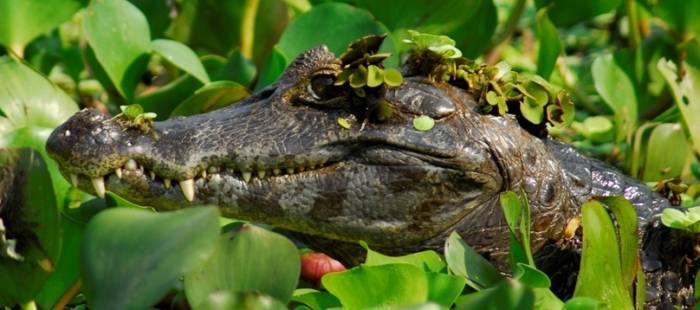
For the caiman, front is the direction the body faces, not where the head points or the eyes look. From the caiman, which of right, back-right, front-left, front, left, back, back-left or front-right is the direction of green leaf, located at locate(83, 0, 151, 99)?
front-right

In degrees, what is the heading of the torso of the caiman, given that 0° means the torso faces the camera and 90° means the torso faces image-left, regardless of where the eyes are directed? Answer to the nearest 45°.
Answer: approximately 90°

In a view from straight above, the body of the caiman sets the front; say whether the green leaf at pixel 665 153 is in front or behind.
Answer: behind

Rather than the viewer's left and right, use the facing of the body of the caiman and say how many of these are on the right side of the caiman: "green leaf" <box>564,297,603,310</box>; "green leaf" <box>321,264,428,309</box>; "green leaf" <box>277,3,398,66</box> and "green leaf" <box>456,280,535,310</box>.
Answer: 1

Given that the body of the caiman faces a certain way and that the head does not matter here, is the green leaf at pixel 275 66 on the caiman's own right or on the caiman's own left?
on the caiman's own right

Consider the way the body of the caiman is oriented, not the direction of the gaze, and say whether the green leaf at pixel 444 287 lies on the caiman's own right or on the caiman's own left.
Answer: on the caiman's own left

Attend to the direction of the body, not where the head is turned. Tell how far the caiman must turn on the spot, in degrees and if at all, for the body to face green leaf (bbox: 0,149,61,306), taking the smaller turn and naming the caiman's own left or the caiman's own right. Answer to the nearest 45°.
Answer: approximately 45° to the caiman's own left

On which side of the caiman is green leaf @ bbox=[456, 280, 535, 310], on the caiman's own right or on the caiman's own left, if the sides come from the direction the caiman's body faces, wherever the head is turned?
on the caiman's own left

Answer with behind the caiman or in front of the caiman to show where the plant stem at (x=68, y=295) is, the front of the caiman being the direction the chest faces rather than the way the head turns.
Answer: in front

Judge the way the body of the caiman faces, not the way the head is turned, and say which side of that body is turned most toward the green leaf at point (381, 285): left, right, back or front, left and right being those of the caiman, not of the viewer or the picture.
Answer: left
